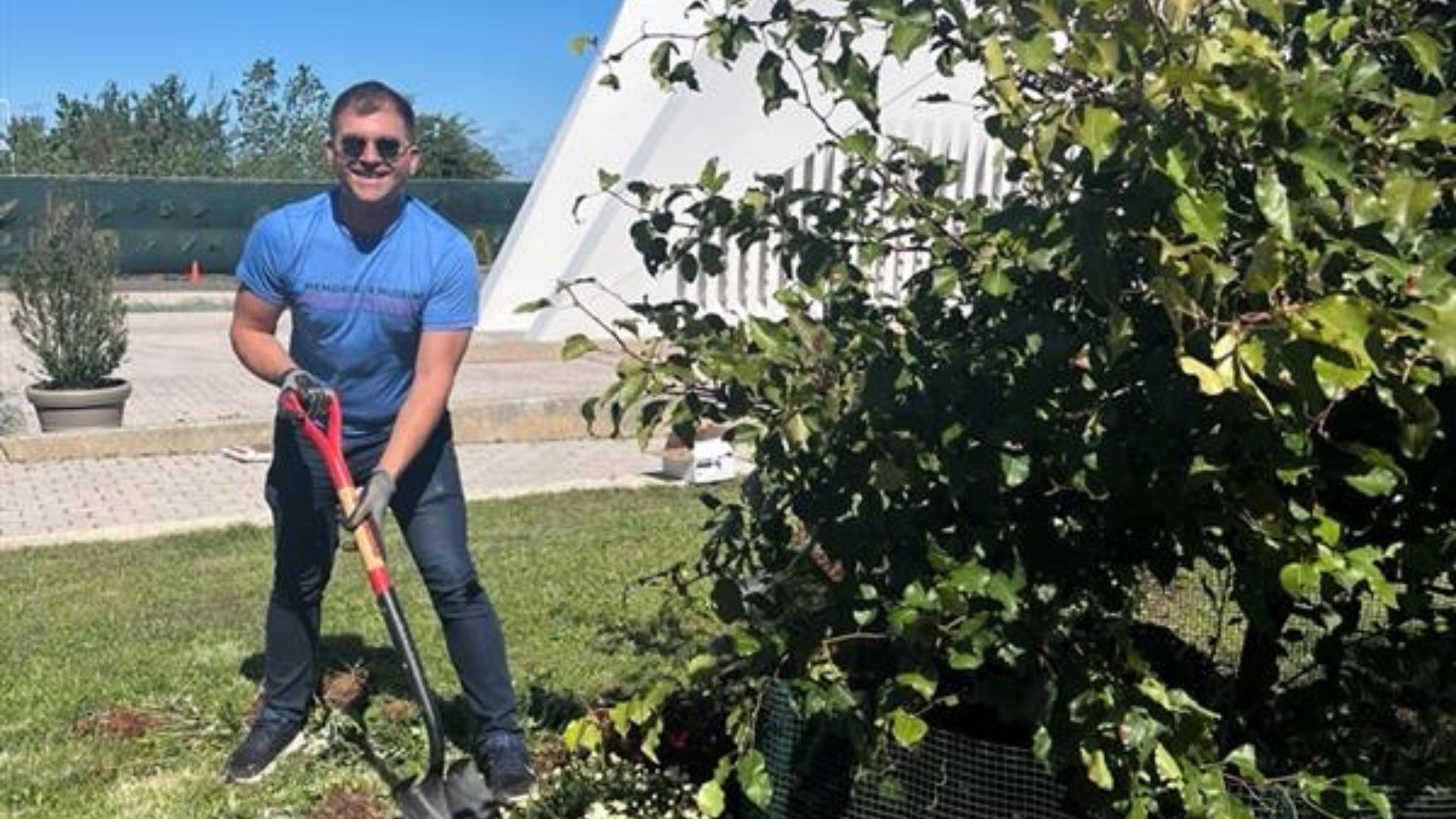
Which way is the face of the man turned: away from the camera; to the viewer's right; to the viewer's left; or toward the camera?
toward the camera

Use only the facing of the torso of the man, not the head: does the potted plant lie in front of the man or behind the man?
behind

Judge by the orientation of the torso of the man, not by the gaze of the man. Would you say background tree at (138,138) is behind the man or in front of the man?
behind

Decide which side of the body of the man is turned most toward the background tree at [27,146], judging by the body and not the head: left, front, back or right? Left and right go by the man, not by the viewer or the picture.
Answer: back

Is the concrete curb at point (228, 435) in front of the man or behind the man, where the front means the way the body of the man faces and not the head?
behind

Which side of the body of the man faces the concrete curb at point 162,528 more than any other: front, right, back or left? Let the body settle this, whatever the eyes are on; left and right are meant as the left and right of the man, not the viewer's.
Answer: back

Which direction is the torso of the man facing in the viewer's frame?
toward the camera

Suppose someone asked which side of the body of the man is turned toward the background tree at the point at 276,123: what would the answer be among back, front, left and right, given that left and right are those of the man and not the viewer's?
back

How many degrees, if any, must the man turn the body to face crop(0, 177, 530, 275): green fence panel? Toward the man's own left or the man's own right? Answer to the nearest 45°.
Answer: approximately 180°

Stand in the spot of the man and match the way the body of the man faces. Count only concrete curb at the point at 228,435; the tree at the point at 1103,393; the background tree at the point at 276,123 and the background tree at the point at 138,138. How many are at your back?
3

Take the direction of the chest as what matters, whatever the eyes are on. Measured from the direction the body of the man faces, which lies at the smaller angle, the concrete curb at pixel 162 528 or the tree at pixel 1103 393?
the tree
